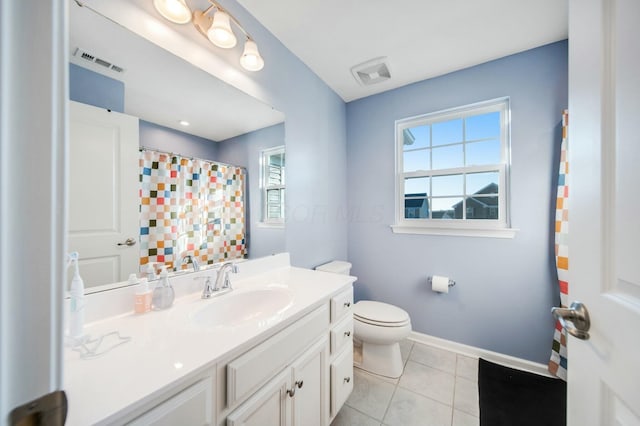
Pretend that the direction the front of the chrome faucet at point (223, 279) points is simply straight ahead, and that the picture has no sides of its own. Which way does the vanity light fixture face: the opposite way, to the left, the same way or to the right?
the same way

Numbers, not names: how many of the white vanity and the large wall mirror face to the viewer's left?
0

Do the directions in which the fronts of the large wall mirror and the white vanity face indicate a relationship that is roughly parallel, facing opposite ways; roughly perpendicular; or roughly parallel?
roughly parallel

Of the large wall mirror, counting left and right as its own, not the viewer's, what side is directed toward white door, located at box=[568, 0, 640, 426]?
front

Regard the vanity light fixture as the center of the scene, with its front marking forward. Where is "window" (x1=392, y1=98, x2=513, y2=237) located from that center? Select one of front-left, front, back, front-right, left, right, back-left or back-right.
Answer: front-left

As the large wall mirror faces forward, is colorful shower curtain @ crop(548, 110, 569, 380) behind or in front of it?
in front

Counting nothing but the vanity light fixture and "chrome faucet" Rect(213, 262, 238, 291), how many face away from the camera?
0

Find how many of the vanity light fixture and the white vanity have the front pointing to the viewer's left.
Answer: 0

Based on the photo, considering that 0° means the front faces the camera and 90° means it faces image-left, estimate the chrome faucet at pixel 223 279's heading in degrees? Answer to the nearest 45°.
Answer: approximately 315°

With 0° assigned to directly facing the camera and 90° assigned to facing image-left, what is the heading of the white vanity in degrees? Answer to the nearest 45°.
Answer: approximately 315°

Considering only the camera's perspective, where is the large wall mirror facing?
facing the viewer and to the right of the viewer

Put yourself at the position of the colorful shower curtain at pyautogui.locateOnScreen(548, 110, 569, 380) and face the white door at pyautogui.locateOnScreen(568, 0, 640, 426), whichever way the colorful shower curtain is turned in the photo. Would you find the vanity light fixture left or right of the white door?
right

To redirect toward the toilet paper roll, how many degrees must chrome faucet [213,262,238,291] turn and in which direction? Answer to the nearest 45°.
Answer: approximately 45° to its left
